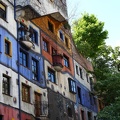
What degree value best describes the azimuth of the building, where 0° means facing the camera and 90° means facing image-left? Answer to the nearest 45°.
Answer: approximately 315°

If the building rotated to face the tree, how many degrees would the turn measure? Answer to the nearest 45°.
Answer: approximately 90° to its left
